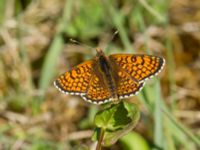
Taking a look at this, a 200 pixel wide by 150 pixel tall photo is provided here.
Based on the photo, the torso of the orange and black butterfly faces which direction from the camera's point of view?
away from the camera
